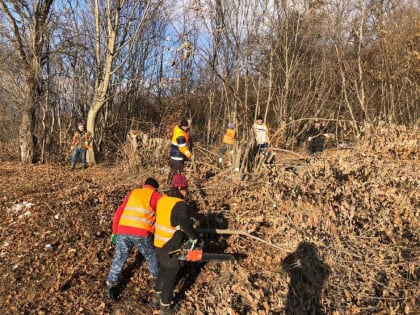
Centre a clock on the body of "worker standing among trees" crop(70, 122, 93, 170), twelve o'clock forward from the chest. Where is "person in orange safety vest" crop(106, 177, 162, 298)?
The person in orange safety vest is roughly at 12 o'clock from the worker standing among trees.

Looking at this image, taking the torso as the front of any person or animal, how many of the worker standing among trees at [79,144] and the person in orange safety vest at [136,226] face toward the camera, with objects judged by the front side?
1

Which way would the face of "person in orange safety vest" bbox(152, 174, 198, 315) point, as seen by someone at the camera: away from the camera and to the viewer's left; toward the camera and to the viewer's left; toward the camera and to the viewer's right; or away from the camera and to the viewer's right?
away from the camera and to the viewer's right

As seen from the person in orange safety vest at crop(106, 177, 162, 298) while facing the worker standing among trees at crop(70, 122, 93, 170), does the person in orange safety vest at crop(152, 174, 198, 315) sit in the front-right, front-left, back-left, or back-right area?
back-right

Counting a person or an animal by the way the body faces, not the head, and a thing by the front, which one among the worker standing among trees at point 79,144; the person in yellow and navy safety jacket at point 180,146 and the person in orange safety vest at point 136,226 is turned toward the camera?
the worker standing among trees

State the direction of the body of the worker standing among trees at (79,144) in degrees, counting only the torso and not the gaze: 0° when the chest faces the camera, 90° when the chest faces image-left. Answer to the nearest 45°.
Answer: approximately 0°

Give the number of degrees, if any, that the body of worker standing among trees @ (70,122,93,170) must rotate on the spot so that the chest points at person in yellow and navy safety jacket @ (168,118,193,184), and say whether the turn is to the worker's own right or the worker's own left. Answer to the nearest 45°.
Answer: approximately 45° to the worker's own left

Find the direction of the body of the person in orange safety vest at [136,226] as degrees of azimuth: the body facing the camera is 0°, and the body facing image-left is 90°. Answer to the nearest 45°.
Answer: approximately 225°
